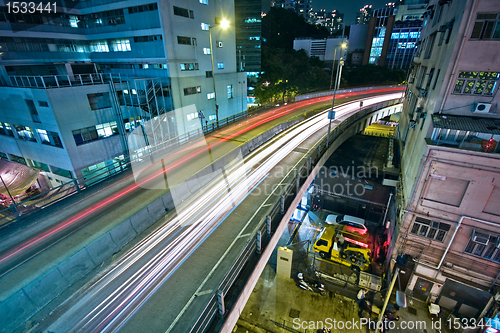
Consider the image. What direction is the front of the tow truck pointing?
to the viewer's left

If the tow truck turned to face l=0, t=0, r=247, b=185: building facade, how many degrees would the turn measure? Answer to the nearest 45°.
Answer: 0° — it already faces it

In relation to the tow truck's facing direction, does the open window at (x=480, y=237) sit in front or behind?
behind

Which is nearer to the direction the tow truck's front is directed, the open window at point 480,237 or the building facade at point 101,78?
the building facade
